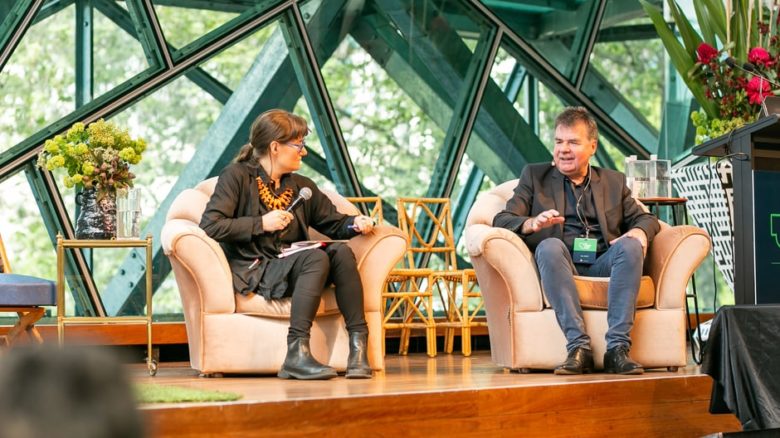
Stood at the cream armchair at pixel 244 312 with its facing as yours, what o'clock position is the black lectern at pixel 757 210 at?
The black lectern is roughly at 11 o'clock from the cream armchair.

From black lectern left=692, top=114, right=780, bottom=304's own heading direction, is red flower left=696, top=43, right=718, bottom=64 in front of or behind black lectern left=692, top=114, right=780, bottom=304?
behind

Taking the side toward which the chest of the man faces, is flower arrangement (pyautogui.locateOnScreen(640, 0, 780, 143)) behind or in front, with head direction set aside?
behind

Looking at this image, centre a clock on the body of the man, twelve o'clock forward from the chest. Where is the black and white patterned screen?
The black and white patterned screen is roughly at 7 o'clock from the man.

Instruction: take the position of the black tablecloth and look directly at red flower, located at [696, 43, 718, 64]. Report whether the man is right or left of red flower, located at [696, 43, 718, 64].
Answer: left

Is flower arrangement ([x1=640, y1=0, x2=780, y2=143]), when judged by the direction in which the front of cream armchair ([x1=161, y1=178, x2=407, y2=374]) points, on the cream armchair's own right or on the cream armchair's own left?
on the cream armchair's own left

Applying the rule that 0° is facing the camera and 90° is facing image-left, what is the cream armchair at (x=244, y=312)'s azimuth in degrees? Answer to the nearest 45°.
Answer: approximately 315°

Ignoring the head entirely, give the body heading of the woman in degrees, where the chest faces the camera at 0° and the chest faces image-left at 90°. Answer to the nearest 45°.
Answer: approximately 315°

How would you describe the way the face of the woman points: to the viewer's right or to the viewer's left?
to the viewer's right

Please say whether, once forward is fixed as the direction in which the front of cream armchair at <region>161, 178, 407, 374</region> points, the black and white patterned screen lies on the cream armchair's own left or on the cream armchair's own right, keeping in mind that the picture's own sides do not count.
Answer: on the cream armchair's own left

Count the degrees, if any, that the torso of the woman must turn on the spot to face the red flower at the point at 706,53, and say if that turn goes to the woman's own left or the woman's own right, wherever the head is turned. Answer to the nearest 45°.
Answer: approximately 45° to the woman's own left

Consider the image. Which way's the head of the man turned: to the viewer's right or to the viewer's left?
to the viewer's left
